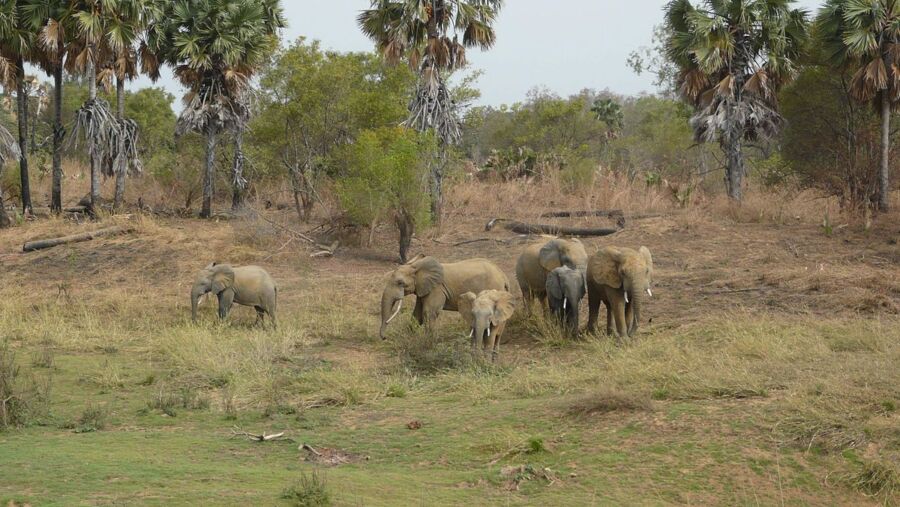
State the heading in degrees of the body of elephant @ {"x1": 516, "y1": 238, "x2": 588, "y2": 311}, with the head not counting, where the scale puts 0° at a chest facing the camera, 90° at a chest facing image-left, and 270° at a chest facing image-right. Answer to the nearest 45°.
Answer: approximately 315°

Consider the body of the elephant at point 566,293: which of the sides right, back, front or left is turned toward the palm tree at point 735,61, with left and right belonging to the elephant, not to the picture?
back

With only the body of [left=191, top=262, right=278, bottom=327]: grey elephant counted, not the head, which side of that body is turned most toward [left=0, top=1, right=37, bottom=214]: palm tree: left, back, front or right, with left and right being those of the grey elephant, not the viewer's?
right

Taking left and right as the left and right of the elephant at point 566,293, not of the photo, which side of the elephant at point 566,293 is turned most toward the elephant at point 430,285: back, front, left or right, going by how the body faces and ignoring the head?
right

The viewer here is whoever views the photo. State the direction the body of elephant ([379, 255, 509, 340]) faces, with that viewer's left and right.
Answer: facing to the left of the viewer

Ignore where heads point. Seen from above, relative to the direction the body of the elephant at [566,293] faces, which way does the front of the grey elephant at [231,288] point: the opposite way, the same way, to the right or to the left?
to the right

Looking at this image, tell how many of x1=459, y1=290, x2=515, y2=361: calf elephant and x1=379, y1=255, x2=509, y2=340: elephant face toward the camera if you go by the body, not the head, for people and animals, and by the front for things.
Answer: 1

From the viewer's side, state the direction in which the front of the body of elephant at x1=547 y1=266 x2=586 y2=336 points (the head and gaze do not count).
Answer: toward the camera

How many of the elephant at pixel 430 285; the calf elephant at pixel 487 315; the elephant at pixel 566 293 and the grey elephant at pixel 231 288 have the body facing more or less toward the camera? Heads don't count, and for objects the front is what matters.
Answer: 2

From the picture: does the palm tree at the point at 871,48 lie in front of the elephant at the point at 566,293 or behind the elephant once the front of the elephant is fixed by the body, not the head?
behind

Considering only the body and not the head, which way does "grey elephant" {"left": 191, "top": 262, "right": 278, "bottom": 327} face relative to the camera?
to the viewer's left

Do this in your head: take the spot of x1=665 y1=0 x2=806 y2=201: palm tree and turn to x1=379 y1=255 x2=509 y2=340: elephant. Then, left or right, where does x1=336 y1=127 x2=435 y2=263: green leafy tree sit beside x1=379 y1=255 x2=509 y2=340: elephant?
right

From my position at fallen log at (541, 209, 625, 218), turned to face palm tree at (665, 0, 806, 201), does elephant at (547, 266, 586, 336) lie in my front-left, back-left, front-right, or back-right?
back-right

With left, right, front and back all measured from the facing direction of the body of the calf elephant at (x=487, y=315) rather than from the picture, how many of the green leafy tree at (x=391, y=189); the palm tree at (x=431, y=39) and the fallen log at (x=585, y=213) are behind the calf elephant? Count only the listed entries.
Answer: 3

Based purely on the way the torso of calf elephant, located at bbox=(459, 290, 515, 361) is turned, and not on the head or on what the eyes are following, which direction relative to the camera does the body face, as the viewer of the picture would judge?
toward the camera
